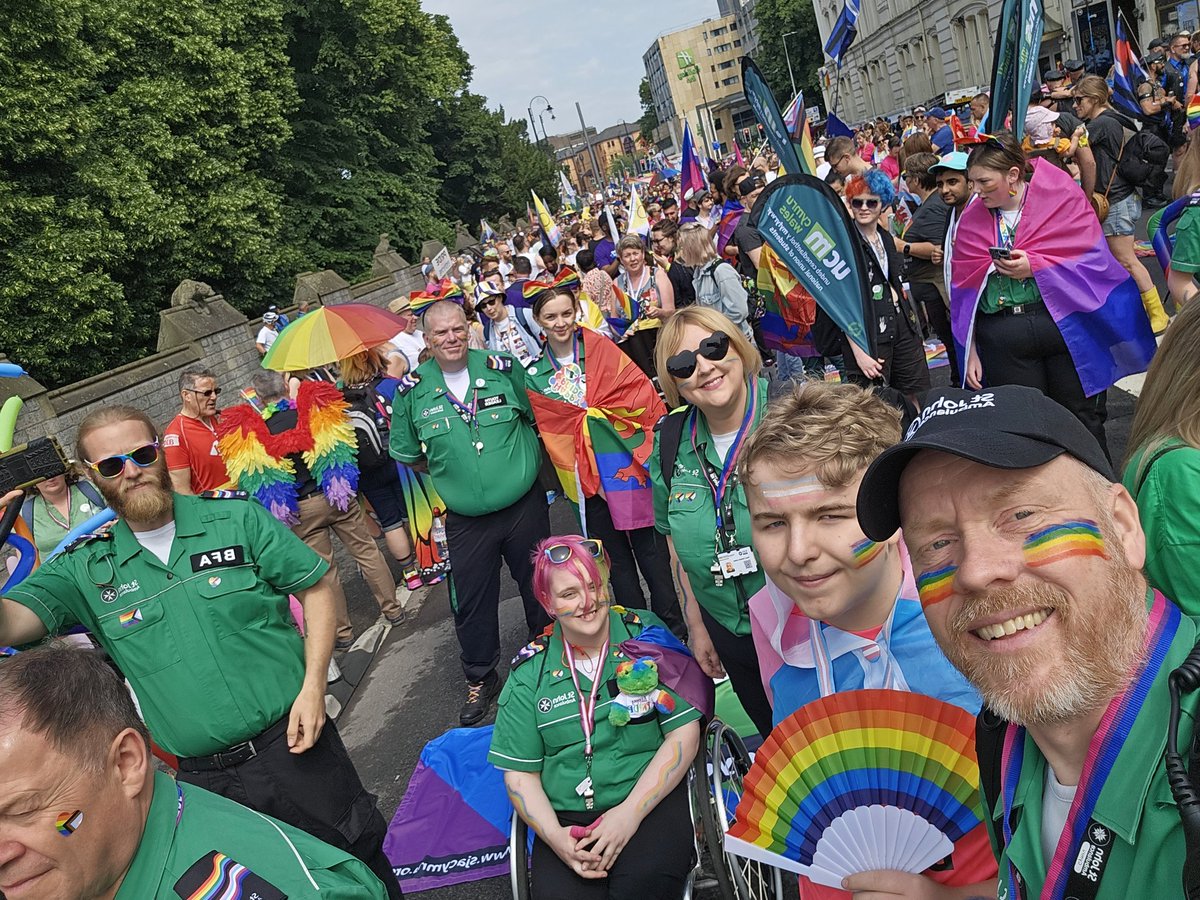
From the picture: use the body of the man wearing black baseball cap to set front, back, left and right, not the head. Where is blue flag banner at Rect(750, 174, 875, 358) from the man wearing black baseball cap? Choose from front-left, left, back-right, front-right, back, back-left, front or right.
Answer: back-right

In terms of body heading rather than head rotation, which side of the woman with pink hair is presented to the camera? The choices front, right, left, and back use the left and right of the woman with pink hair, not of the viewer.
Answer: front

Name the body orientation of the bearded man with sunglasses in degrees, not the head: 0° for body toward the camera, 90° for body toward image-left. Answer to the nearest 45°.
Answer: approximately 0°

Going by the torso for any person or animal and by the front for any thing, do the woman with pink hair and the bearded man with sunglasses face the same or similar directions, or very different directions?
same or similar directions

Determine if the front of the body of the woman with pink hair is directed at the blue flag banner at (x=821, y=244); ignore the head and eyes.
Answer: no

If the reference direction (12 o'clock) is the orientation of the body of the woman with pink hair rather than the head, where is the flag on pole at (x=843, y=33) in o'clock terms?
The flag on pole is roughly at 7 o'clock from the woman with pink hair.

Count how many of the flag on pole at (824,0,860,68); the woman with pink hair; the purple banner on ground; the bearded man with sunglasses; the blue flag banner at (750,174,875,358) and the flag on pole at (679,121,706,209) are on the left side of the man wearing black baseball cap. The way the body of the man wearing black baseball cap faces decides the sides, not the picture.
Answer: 0

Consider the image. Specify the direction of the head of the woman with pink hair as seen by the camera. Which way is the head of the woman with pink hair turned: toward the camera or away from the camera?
toward the camera

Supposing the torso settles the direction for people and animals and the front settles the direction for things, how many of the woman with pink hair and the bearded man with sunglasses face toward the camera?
2

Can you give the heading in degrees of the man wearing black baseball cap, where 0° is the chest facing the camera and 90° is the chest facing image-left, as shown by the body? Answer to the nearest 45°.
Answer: approximately 45°

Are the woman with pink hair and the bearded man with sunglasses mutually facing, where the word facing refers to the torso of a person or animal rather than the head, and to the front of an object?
no

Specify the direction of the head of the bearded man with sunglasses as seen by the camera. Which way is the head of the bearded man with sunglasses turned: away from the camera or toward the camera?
toward the camera

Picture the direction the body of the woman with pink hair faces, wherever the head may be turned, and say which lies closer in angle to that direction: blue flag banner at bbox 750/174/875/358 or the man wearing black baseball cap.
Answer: the man wearing black baseball cap

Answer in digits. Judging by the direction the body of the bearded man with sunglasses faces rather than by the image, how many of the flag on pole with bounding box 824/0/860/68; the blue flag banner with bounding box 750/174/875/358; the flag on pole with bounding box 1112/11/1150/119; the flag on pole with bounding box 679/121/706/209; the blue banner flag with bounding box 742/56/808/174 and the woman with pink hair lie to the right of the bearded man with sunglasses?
0

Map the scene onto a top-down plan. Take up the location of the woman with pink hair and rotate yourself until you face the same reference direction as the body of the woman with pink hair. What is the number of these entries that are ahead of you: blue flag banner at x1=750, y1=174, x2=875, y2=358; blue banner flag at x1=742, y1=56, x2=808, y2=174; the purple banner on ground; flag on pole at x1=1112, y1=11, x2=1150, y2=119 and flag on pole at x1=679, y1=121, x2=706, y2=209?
0
